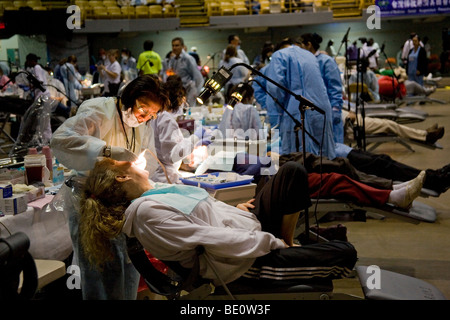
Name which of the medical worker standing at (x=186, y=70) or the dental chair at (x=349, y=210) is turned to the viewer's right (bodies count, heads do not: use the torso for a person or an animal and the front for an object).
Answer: the dental chair

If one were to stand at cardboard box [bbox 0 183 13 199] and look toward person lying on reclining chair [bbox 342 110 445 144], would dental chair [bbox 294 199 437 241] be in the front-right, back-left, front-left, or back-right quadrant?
front-right

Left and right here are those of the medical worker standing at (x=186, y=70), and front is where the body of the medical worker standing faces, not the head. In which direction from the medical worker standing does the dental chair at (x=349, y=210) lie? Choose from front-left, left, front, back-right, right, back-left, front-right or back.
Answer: front-left

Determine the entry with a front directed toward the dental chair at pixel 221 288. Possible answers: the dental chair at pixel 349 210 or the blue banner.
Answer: the blue banner

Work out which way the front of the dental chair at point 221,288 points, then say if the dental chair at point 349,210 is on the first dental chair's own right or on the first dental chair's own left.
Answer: on the first dental chair's own left

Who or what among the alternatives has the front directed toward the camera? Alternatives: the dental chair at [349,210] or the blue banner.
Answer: the blue banner

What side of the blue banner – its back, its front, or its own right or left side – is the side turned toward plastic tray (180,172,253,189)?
front

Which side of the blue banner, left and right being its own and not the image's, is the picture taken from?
front

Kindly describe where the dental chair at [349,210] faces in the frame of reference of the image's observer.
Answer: facing to the right of the viewer

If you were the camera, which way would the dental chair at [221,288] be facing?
facing to the right of the viewer

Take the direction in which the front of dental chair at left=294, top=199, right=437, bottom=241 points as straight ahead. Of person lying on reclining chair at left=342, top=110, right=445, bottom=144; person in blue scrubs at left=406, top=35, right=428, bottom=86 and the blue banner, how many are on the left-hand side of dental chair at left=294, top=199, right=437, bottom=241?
3

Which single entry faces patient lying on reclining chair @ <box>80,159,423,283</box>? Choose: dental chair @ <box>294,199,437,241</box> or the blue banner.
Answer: the blue banner

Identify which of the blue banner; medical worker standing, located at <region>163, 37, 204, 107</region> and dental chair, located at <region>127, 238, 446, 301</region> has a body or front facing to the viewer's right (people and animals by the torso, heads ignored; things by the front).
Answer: the dental chair

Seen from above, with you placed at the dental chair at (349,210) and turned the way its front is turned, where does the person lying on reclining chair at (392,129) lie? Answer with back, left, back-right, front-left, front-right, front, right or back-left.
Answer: left

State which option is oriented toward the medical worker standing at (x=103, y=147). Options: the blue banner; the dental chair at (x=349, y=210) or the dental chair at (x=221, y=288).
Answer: the blue banner

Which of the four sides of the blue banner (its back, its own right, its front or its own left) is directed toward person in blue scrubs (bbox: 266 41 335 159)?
front

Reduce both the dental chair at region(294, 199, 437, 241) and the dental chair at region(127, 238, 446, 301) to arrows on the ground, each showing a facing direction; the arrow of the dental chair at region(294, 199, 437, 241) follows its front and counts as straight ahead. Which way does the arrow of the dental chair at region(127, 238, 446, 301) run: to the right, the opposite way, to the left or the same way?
the same way

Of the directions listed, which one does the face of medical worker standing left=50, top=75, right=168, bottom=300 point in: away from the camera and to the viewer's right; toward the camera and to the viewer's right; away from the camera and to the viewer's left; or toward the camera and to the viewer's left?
toward the camera and to the viewer's right

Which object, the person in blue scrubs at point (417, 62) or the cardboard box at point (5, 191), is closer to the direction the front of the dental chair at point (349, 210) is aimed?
the person in blue scrubs
